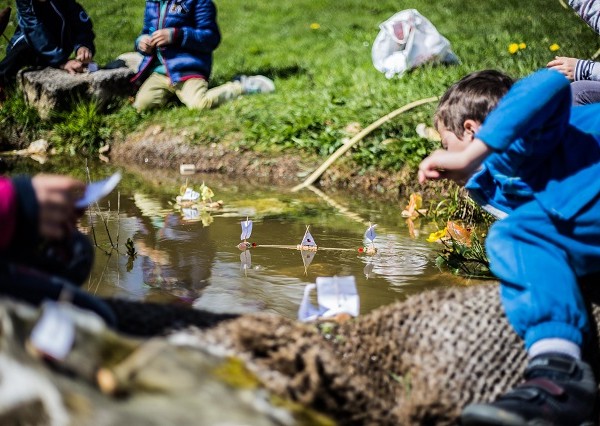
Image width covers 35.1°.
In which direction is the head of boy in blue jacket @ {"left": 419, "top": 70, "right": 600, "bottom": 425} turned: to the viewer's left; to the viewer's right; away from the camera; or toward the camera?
to the viewer's left

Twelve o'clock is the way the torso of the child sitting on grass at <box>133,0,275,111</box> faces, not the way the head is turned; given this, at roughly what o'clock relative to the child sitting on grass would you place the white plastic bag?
The white plastic bag is roughly at 8 o'clock from the child sitting on grass.

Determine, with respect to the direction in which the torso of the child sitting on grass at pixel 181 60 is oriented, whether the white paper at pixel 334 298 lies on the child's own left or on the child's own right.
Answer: on the child's own left

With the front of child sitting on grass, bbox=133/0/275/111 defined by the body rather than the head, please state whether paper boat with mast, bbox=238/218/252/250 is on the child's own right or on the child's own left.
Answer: on the child's own left

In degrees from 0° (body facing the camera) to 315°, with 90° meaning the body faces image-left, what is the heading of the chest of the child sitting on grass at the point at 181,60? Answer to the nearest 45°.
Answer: approximately 45°

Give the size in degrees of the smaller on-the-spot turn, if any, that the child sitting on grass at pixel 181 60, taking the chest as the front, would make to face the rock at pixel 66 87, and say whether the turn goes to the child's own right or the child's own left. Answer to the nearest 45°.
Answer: approximately 45° to the child's own right

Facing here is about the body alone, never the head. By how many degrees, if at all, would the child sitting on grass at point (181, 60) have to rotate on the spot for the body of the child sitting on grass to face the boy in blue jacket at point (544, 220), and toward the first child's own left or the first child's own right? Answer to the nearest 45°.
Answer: approximately 45° to the first child's own left

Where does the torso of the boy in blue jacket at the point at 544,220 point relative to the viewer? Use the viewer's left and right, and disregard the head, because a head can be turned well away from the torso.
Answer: facing to the left of the viewer

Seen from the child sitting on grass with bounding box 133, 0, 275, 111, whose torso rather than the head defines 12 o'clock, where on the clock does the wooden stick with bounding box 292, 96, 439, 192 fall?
The wooden stick is roughly at 10 o'clock from the child sitting on grass.

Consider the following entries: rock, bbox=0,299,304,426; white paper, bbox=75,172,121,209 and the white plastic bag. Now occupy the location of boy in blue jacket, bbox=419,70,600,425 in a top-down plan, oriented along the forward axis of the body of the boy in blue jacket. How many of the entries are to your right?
1
